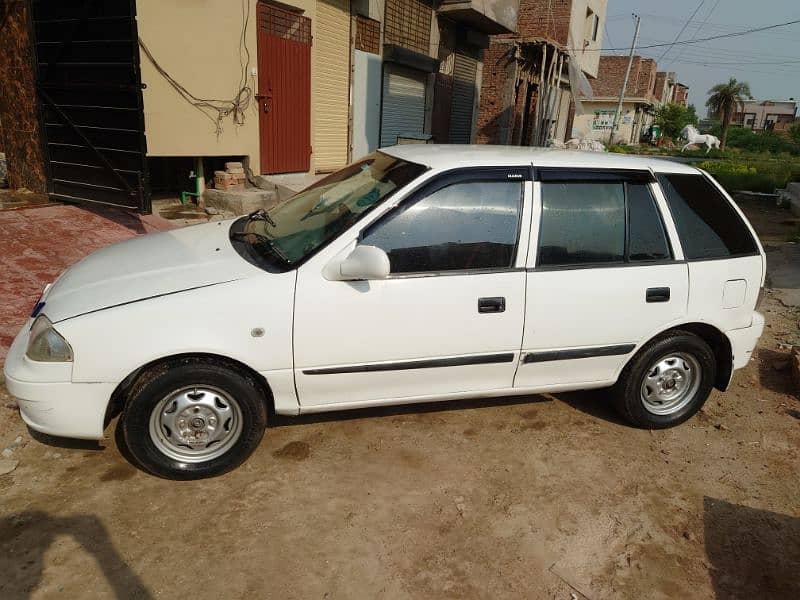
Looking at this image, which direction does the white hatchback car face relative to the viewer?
to the viewer's left

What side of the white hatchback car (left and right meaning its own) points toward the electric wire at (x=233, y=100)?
right

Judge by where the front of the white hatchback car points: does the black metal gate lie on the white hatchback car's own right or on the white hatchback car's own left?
on the white hatchback car's own right
